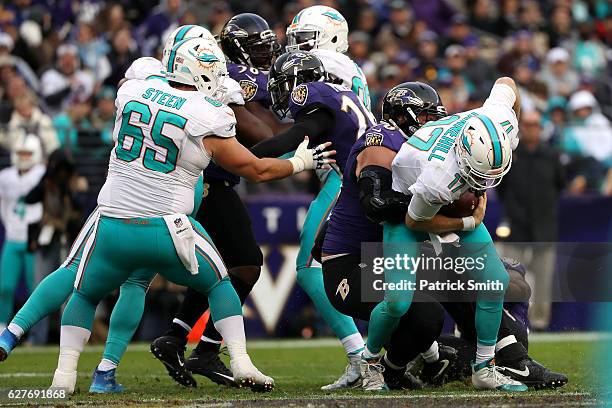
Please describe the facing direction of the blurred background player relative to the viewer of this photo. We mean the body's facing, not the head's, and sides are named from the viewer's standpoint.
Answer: facing the viewer

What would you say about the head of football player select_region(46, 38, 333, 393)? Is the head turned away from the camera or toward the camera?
away from the camera

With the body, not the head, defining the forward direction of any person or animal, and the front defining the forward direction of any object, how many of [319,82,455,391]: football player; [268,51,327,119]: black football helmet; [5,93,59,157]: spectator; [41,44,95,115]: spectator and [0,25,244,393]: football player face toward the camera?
2

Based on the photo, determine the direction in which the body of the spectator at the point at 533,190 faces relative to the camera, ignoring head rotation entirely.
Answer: toward the camera

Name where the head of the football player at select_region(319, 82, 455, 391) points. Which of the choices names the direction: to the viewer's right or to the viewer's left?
to the viewer's right

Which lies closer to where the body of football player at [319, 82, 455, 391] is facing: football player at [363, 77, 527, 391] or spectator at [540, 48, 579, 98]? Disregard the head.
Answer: the football player

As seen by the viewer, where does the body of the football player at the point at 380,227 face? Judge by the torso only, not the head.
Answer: to the viewer's right

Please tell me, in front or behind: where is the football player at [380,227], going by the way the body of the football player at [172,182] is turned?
in front

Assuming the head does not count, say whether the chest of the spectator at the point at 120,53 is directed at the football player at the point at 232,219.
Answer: yes

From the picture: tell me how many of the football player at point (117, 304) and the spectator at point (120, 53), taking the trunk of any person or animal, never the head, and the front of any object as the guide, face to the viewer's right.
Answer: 1

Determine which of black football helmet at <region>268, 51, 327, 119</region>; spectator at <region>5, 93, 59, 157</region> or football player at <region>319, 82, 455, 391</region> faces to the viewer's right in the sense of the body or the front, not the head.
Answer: the football player

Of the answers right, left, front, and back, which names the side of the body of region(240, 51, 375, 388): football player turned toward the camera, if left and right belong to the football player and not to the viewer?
left

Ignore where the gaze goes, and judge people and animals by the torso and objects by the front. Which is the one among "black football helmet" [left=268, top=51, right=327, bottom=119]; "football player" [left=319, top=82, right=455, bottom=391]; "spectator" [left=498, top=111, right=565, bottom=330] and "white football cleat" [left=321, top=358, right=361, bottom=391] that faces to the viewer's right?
the football player

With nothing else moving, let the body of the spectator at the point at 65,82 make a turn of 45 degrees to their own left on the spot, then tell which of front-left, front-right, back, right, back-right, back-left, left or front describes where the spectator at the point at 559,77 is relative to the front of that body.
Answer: front-left

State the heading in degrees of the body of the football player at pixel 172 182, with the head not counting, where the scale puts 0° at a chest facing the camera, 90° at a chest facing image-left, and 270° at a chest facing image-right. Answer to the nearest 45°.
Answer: approximately 225°

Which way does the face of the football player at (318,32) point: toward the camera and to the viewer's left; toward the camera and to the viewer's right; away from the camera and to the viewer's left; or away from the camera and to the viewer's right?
toward the camera and to the viewer's left

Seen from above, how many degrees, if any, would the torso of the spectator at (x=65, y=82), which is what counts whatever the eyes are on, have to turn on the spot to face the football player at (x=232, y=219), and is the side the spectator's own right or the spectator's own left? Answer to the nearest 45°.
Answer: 0° — they already face them

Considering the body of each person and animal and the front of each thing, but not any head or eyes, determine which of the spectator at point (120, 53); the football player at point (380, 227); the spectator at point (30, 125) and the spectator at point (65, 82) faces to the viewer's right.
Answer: the football player

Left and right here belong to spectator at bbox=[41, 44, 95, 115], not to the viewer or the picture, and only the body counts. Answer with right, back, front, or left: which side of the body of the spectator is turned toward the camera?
front
